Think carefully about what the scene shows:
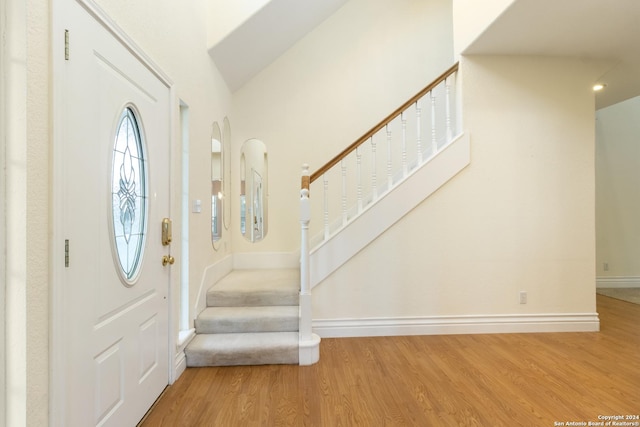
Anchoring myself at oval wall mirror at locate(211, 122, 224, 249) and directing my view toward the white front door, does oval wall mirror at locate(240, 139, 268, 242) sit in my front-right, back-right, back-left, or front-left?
back-left

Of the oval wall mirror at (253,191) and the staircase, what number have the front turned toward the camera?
2

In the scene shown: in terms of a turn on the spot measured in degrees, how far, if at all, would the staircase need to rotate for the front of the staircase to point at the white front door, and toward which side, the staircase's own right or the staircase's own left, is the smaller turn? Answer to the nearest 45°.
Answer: approximately 45° to the staircase's own right

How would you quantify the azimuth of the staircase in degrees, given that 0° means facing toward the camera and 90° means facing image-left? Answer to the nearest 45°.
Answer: approximately 0°
